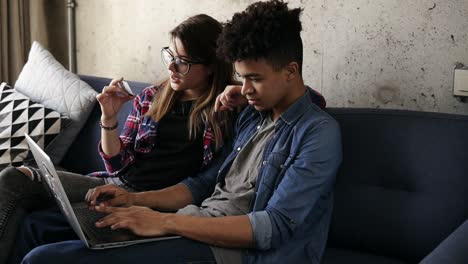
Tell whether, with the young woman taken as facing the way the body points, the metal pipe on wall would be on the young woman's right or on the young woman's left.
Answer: on the young woman's right

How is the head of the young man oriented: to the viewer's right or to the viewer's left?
to the viewer's left

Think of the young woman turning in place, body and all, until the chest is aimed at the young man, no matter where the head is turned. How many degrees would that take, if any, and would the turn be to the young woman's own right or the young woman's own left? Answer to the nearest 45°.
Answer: approximately 45° to the young woman's own left

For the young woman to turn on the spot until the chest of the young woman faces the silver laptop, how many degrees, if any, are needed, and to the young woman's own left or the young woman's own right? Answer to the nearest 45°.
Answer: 0° — they already face it

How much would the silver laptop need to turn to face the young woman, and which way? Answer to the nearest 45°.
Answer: approximately 45° to its left

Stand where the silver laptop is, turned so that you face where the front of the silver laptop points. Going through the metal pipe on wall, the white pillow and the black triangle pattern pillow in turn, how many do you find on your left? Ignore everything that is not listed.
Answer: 3

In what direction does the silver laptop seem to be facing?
to the viewer's right

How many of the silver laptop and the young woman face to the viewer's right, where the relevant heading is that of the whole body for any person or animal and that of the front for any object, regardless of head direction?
1

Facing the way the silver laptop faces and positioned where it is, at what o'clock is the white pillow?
The white pillow is roughly at 9 o'clock from the silver laptop.

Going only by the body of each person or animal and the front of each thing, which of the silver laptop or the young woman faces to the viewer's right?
the silver laptop

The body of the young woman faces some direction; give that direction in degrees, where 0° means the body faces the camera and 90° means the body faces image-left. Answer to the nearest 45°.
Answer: approximately 45°

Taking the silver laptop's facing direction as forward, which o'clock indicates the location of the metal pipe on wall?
The metal pipe on wall is roughly at 9 o'clock from the silver laptop.

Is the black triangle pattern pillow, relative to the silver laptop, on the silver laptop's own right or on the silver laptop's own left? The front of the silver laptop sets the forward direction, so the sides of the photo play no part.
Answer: on the silver laptop's own left
